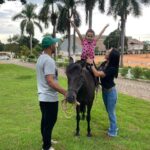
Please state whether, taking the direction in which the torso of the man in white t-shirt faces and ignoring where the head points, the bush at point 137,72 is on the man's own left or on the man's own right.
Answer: on the man's own left

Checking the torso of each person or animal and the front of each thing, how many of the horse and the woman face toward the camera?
1

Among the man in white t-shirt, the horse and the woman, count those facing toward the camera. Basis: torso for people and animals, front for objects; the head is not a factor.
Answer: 1

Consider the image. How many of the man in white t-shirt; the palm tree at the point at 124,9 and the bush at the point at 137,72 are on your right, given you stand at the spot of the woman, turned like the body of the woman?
2

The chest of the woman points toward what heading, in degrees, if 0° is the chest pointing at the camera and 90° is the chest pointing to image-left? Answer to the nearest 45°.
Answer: approximately 90°

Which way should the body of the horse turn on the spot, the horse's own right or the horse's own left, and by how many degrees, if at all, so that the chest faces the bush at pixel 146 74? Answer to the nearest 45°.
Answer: approximately 180°

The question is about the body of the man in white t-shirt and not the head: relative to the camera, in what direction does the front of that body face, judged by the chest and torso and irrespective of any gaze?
to the viewer's right

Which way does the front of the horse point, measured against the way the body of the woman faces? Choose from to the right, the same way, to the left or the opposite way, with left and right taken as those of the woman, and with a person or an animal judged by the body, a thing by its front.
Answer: to the left

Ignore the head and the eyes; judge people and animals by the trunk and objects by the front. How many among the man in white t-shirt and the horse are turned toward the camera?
1

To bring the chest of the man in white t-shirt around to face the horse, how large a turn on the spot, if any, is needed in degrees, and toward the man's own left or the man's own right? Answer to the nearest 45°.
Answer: approximately 45° to the man's own left

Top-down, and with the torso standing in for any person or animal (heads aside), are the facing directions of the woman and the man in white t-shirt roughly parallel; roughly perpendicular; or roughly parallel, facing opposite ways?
roughly parallel, facing opposite ways

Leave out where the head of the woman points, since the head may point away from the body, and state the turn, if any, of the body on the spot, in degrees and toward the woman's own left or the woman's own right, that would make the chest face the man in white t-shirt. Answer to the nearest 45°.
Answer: approximately 45° to the woman's own left

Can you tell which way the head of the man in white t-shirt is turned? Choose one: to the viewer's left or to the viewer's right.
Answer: to the viewer's right

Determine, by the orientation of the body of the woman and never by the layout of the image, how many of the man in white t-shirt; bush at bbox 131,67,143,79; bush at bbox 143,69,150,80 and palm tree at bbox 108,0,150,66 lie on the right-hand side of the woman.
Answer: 3

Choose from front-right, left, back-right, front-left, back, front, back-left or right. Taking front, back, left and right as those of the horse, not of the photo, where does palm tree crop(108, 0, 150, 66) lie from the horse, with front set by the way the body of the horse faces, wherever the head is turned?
back

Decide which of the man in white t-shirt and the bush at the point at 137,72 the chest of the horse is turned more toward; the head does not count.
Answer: the man in white t-shirt

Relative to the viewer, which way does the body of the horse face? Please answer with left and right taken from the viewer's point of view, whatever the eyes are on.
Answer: facing the viewer
